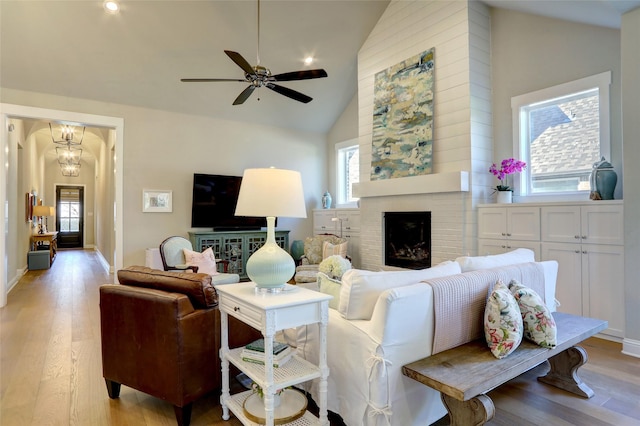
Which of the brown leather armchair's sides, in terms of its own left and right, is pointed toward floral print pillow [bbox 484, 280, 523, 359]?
right

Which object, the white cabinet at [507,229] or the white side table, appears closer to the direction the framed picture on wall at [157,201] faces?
the white side table

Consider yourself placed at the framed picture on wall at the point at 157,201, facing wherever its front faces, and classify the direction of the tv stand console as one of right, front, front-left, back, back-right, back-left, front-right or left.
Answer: left

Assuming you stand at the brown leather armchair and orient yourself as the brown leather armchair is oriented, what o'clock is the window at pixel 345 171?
The window is roughly at 12 o'clock from the brown leather armchair.

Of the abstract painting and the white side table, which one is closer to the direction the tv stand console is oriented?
the white side table

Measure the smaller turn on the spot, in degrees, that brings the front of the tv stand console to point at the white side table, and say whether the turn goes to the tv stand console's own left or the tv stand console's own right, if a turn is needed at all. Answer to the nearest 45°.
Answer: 0° — it already faces it

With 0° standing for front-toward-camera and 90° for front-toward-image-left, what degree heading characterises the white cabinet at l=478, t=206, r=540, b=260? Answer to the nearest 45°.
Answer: approximately 0°

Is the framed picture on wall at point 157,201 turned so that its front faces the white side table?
yes

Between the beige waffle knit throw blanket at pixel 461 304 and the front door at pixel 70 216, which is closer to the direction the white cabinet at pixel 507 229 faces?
the beige waffle knit throw blanket

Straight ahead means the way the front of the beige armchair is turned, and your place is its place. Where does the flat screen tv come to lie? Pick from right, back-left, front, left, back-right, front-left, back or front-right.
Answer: front-right

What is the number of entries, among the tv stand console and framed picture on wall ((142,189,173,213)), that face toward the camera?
2

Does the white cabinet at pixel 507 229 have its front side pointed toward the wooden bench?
yes
